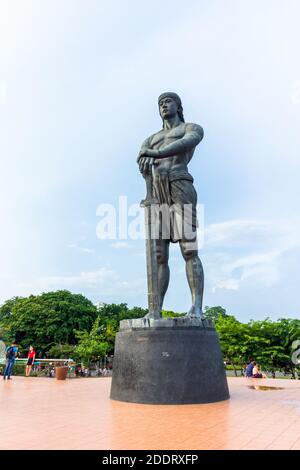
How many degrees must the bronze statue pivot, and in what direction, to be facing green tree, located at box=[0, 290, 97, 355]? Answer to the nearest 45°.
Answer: approximately 135° to its right

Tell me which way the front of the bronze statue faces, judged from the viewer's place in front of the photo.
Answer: facing the viewer and to the left of the viewer

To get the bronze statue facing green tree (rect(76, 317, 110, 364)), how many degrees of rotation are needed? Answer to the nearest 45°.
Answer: approximately 135° to its right
